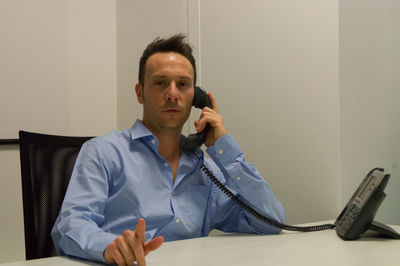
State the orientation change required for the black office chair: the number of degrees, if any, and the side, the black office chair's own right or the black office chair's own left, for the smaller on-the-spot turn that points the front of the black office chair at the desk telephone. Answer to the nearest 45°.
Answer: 0° — it already faces it

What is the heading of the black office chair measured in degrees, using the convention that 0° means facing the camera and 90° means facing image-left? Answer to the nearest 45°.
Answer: approximately 315°

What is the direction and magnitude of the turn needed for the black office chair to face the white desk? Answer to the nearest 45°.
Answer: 0° — it already faces it
